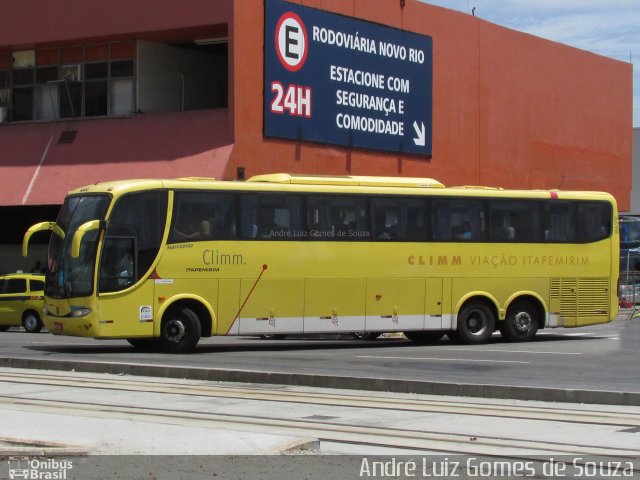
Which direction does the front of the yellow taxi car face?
to the viewer's left

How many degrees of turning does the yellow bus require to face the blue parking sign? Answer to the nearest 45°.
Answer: approximately 135° to its right

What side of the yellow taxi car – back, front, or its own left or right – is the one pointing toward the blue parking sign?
back

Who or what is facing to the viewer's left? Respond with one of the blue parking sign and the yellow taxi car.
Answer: the yellow taxi car

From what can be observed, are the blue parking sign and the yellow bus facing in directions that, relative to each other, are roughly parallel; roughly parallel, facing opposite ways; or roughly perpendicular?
roughly perpendicular

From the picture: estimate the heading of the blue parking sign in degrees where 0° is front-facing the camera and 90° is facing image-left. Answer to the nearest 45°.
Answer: approximately 315°

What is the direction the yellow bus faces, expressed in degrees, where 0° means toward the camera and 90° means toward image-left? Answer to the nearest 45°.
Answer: approximately 45°

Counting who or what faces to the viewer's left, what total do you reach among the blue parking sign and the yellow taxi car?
1

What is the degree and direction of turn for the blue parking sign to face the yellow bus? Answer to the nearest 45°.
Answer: approximately 45° to its right
